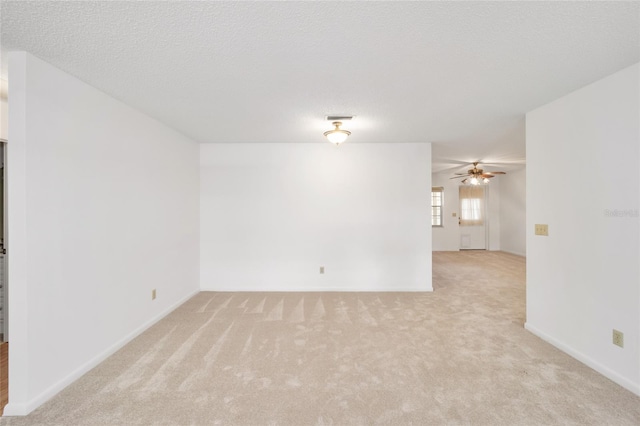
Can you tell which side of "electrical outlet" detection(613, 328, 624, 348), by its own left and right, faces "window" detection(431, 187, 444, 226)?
right

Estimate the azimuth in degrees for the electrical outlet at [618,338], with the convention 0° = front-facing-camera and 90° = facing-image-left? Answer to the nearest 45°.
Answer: approximately 45°

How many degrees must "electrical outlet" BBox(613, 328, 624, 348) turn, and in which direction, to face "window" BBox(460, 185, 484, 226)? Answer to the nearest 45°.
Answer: approximately 90° to its right
